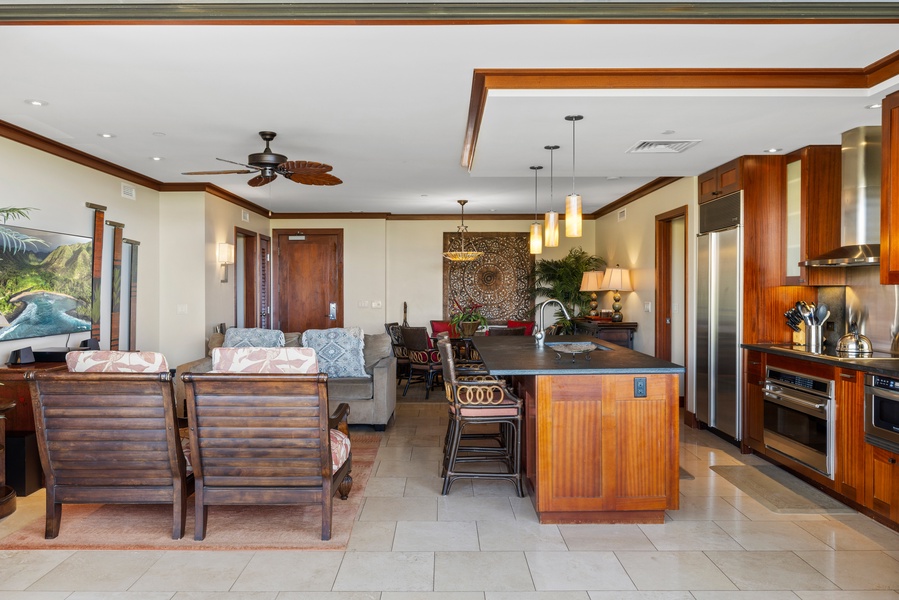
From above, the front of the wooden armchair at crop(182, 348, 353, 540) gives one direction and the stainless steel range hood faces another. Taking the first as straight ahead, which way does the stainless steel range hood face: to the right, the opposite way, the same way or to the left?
to the left

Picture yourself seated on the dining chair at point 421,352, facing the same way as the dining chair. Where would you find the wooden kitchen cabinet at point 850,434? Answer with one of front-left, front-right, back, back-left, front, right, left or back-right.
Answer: right

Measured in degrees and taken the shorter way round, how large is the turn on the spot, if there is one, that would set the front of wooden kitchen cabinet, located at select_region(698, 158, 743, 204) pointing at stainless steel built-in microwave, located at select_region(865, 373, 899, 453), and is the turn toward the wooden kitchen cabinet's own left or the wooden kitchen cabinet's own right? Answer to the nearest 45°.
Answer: approximately 90° to the wooden kitchen cabinet's own left

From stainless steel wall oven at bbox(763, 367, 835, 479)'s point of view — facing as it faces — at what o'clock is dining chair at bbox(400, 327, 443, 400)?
The dining chair is roughly at 2 o'clock from the stainless steel wall oven.

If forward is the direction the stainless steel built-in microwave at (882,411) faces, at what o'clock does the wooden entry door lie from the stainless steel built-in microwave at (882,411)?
The wooden entry door is roughly at 2 o'clock from the stainless steel built-in microwave.

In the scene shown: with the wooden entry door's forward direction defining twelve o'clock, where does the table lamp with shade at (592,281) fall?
The table lamp with shade is roughly at 10 o'clock from the wooden entry door.

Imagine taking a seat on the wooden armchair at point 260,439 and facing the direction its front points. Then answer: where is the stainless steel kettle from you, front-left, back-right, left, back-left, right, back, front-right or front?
right

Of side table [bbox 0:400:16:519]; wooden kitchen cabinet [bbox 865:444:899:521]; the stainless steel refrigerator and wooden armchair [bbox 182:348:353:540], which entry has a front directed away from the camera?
the wooden armchair

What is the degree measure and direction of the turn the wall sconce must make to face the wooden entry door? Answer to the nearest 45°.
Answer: approximately 135° to its left

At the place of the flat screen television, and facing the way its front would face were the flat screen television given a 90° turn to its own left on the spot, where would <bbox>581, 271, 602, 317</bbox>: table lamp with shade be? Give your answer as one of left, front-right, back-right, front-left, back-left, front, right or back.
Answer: front-right

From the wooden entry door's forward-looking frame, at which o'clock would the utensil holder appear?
The utensil holder is roughly at 11 o'clock from the wooden entry door.

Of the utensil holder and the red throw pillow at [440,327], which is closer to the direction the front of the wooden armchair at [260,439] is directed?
the red throw pillow

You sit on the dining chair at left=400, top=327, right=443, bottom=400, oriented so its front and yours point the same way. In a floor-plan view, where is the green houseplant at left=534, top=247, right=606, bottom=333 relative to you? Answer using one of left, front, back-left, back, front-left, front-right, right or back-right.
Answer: front

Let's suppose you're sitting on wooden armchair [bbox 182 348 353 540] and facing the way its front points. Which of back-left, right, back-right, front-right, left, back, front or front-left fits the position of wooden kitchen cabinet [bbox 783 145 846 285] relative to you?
right

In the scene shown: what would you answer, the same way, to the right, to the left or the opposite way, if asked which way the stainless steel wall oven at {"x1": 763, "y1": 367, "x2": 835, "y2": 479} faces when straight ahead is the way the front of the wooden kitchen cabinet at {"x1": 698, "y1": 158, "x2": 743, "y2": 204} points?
the same way

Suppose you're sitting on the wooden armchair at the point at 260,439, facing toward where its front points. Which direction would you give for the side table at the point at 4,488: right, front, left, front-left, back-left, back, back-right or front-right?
front-left

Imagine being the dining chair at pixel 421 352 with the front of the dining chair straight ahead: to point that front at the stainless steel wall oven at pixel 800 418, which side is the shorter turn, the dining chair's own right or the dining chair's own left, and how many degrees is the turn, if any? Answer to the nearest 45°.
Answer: approximately 90° to the dining chair's own right

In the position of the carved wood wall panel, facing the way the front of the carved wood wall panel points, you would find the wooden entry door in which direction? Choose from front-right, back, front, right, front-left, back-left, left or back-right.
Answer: right

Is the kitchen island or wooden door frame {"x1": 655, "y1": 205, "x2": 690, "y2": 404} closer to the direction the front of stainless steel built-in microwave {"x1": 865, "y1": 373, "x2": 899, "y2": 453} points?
the kitchen island

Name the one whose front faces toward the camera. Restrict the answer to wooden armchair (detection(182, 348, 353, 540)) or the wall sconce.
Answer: the wall sconce
